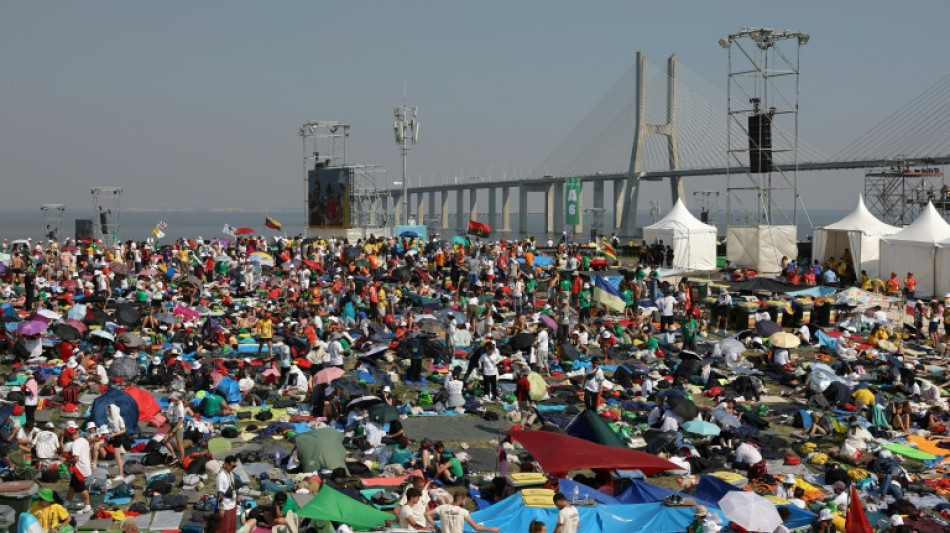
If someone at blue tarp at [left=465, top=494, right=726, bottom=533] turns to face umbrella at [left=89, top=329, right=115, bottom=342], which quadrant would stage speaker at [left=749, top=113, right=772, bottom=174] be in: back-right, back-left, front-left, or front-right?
front-right

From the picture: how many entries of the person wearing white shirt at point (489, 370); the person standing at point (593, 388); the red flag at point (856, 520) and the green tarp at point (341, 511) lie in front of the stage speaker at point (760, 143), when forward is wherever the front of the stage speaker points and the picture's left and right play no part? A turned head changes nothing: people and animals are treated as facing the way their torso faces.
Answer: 4

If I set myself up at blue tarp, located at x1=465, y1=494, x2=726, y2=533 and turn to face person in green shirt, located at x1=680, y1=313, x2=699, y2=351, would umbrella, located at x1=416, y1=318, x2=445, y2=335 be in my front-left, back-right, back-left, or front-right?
front-left

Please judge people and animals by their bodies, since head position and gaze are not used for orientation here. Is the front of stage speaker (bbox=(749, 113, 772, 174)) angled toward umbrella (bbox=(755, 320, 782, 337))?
yes

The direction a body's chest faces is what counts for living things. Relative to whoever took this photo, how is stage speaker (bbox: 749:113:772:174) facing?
facing the viewer

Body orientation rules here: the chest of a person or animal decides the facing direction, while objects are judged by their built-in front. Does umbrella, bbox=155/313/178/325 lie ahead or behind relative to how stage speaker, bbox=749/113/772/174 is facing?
ahead

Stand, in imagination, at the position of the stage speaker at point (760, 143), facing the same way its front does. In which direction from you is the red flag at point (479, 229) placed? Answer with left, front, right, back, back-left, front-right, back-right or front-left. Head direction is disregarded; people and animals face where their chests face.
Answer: right

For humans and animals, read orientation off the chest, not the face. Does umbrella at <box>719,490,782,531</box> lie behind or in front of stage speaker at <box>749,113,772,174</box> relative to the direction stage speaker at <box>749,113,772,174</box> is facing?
in front

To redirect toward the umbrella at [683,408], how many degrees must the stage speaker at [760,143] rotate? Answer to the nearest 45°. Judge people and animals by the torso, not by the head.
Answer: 0° — it already faces it

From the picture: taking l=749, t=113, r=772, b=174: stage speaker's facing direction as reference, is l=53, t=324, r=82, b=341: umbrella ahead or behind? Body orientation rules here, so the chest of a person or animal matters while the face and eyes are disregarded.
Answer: ahead

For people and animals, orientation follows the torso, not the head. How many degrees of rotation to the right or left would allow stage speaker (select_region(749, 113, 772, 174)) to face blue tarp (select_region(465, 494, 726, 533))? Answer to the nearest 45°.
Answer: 0° — it already faces it

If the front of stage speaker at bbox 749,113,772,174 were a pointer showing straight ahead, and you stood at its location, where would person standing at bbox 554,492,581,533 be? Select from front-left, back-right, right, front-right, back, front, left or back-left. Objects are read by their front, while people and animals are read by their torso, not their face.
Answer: front

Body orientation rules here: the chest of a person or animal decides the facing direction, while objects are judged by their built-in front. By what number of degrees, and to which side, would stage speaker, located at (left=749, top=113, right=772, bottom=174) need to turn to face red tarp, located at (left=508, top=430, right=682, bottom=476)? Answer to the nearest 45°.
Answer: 0° — it already faces it

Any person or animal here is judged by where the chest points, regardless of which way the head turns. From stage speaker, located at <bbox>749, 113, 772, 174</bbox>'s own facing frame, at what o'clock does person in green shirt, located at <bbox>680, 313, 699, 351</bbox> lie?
The person in green shirt is roughly at 12 o'clock from the stage speaker.

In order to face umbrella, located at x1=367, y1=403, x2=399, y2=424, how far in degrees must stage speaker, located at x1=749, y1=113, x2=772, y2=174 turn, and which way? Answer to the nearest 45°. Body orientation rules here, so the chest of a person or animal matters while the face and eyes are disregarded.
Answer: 0° — it already faces it

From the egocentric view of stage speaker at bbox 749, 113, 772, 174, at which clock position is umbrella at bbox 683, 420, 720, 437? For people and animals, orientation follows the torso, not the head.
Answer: The umbrella is roughly at 12 o'clock from the stage speaker.
